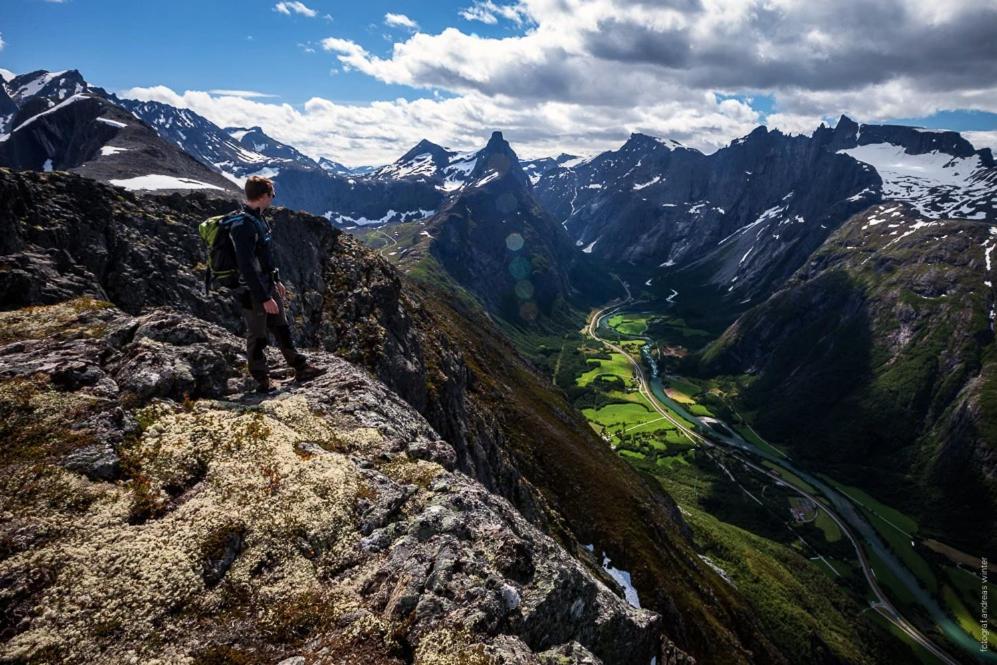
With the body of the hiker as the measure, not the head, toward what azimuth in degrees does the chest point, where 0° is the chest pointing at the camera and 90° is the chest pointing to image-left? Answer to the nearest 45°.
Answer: approximately 270°
